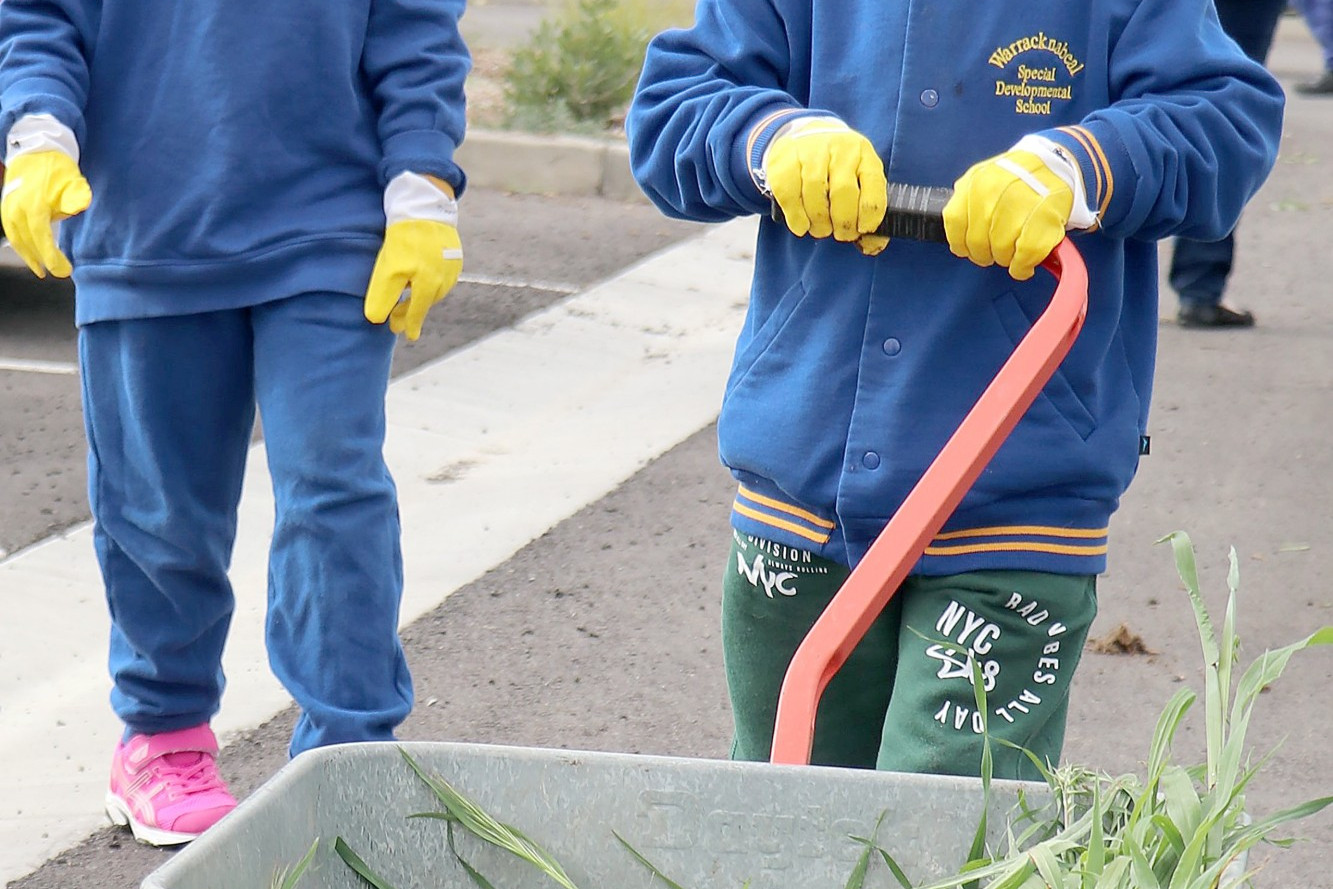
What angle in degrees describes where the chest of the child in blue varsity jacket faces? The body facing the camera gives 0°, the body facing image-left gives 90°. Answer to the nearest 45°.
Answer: approximately 0°

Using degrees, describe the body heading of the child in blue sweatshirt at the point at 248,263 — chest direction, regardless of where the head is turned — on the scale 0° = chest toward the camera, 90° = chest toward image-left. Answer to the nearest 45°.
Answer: approximately 0°

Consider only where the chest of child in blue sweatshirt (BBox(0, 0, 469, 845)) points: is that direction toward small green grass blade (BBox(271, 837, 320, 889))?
yes

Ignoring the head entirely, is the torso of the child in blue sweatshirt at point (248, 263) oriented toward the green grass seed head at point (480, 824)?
yes

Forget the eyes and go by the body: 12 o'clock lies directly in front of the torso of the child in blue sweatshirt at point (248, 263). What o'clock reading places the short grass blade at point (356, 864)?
The short grass blade is roughly at 12 o'clock from the child in blue sweatshirt.

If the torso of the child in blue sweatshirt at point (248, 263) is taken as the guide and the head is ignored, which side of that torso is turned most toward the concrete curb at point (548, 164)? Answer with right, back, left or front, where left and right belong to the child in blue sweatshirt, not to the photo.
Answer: back

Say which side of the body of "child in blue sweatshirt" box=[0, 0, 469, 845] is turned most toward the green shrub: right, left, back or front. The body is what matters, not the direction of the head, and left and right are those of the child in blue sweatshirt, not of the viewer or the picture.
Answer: back

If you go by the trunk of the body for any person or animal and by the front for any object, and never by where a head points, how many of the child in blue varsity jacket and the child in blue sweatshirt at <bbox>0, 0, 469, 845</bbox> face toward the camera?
2
